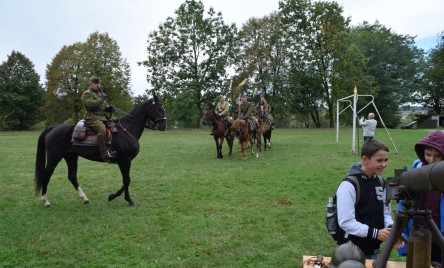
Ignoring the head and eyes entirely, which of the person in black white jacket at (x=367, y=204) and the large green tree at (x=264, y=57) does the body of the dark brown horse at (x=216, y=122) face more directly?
the person in black white jacket

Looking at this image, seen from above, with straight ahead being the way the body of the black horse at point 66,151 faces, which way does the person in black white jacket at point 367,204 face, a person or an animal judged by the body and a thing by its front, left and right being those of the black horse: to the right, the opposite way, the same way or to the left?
to the right

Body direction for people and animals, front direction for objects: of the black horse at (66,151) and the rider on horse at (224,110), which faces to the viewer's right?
the black horse

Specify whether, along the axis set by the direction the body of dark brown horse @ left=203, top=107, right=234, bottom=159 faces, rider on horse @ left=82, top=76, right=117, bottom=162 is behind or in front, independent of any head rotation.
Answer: in front

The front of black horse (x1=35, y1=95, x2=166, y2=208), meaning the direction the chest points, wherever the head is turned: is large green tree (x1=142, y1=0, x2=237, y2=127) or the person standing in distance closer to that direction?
the person standing in distance

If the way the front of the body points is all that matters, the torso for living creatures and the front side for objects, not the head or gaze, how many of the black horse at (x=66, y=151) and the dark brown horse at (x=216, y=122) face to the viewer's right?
1

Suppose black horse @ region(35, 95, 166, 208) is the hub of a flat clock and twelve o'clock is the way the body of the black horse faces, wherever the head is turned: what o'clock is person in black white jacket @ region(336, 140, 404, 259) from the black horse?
The person in black white jacket is roughly at 2 o'clock from the black horse.

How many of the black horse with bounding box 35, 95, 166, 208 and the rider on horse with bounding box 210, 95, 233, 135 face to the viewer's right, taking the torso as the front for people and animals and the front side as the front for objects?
1

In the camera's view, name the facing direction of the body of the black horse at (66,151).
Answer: to the viewer's right

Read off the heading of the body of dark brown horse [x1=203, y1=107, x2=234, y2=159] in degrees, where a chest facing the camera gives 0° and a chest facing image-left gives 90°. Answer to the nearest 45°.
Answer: approximately 45°

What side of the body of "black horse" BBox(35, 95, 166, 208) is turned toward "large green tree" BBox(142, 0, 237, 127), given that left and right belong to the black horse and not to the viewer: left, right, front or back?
left
